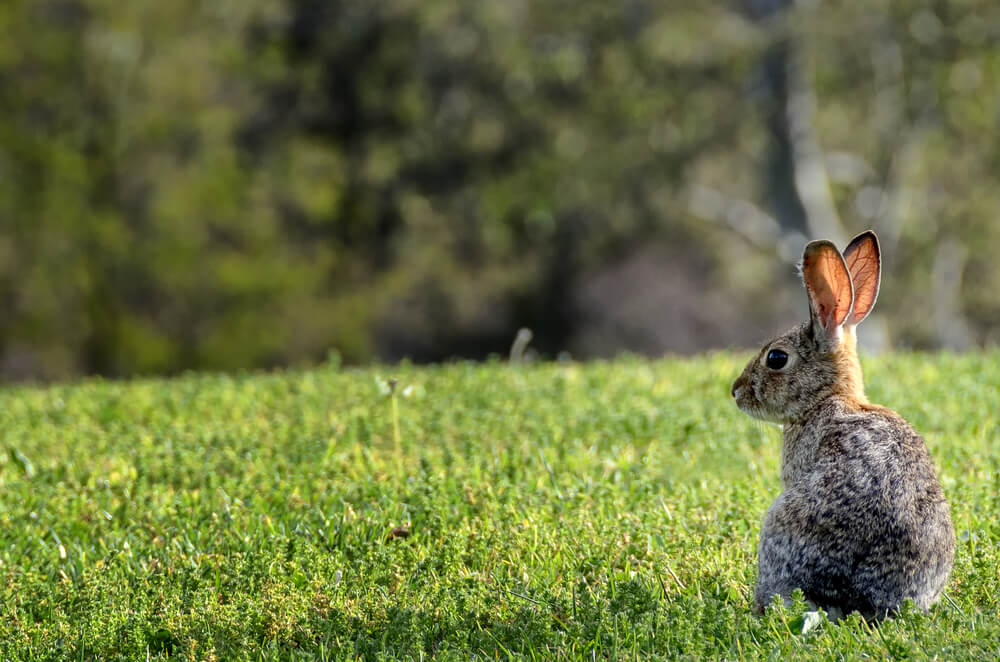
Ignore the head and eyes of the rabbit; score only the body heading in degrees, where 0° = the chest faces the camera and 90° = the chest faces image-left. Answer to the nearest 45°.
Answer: approximately 135°
